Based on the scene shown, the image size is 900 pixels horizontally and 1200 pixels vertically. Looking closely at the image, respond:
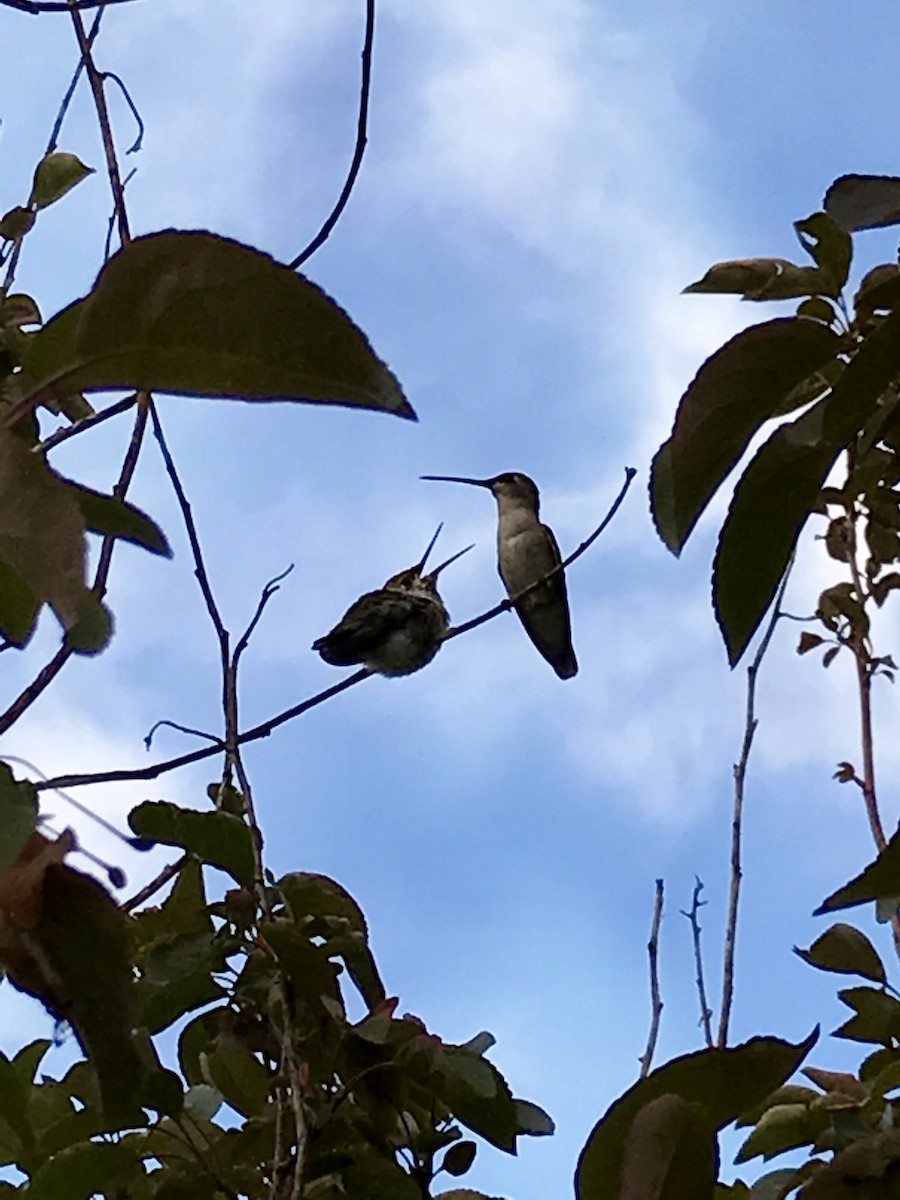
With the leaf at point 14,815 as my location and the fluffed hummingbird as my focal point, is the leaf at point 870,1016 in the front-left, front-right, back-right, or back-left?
front-right

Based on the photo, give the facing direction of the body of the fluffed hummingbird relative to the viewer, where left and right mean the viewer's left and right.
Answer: facing to the right of the viewer

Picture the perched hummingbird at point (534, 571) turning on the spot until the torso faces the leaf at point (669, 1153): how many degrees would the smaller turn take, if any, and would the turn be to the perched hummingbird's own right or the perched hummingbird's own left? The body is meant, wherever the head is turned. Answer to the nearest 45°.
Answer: approximately 90° to the perched hummingbird's own left

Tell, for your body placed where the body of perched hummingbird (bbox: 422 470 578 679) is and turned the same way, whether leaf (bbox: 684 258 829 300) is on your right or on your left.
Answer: on your left

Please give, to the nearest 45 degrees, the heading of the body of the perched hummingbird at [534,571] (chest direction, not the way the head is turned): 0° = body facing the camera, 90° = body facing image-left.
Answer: approximately 90°
